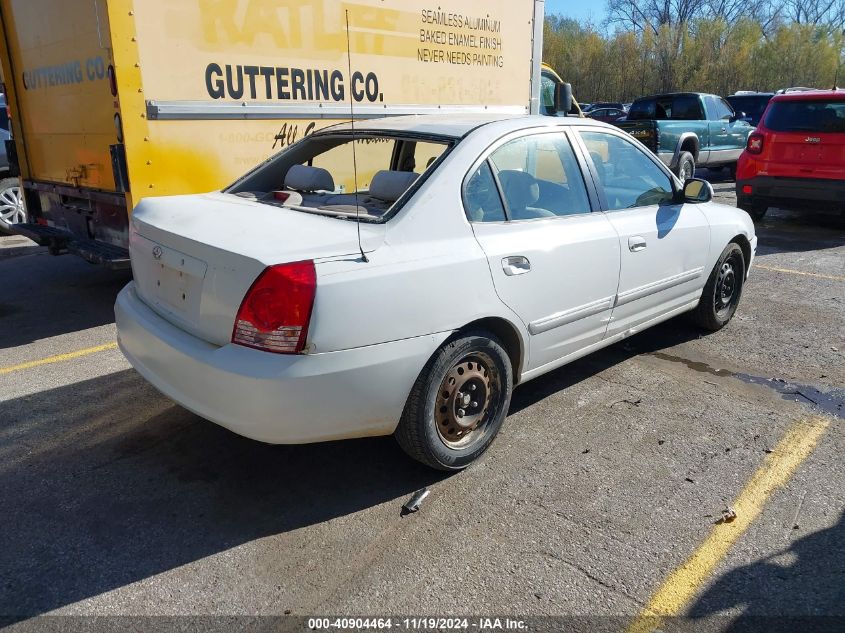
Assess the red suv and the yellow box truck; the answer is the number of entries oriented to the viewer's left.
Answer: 0

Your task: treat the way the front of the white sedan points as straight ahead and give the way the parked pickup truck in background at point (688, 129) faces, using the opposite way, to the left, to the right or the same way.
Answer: the same way

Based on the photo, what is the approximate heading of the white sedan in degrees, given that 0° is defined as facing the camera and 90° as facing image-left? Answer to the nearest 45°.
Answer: approximately 225°

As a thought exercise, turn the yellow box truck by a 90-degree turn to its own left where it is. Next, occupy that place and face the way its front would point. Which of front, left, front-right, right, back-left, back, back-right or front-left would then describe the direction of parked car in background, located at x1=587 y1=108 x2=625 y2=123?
right

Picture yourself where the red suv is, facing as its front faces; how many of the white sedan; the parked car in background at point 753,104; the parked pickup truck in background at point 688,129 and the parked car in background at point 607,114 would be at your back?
1

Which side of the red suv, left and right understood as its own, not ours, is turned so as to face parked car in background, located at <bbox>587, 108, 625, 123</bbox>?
front

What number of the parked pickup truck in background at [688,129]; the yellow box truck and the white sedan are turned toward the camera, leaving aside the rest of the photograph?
0

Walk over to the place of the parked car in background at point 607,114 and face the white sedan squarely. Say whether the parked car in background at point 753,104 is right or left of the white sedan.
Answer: left

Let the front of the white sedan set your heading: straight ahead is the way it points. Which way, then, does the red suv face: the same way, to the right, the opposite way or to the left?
the same way

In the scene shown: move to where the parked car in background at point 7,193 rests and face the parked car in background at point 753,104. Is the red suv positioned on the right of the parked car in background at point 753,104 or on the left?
right

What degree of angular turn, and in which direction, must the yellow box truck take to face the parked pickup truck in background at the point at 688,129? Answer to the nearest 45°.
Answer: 0° — it already faces it

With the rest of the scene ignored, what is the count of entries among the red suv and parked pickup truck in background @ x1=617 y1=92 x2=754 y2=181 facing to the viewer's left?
0

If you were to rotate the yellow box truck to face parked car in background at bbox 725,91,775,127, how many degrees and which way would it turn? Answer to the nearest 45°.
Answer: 0° — it already faces it

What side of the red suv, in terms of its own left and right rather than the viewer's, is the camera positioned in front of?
back

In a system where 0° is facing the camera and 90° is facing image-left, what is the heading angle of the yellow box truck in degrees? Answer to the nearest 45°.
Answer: approximately 225°
